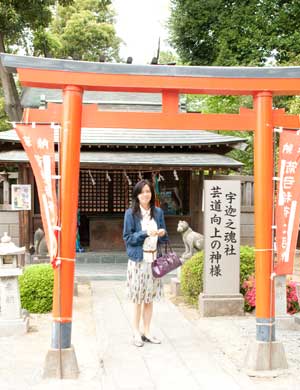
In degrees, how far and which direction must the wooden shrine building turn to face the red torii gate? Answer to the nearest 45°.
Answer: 0° — it already faces it

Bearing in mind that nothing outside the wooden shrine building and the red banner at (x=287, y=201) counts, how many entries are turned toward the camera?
2

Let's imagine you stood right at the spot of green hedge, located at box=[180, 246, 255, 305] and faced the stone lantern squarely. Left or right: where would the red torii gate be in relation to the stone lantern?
left

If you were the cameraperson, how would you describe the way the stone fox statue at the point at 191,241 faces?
facing the viewer and to the left of the viewer

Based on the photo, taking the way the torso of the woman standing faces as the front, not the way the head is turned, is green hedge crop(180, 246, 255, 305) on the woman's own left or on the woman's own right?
on the woman's own left

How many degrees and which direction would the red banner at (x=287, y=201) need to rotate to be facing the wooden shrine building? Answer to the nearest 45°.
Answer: approximately 135° to its right

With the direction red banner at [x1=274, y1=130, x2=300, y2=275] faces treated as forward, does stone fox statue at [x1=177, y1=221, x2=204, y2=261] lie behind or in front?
behind

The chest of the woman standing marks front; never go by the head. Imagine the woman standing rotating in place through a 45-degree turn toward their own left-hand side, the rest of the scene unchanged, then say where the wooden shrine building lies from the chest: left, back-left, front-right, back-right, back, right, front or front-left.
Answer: left

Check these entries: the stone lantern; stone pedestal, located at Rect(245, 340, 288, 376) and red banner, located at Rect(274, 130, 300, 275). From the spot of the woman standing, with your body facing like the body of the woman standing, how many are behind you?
1

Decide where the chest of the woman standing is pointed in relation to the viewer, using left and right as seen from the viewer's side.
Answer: facing the viewer and to the right of the viewer
